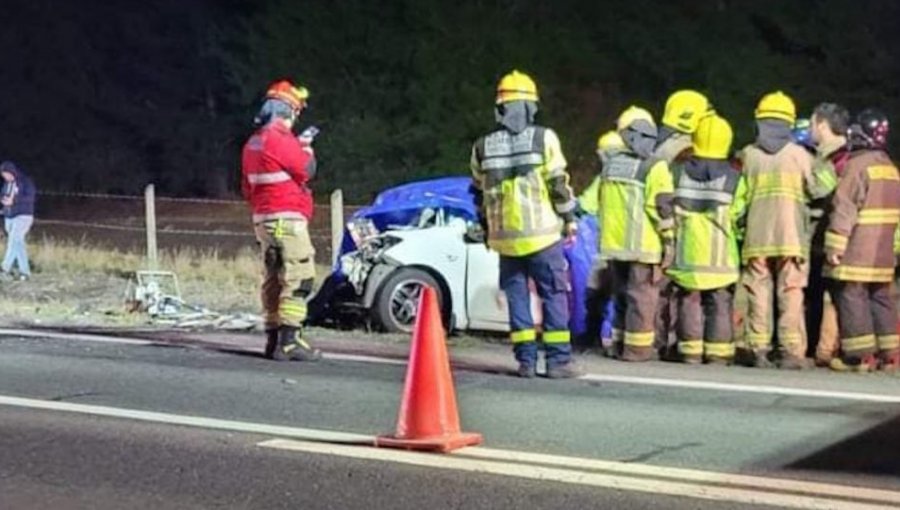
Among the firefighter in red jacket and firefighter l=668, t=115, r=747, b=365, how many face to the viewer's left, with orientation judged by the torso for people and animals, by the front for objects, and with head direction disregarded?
0

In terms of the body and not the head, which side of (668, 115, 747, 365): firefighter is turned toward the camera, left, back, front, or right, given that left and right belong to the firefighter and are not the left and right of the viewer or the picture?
back

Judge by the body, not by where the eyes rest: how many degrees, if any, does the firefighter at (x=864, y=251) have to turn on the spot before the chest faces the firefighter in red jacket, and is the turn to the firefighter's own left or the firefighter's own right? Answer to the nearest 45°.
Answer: approximately 45° to the firefighter's own left

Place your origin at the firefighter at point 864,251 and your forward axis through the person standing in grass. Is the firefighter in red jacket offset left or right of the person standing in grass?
left

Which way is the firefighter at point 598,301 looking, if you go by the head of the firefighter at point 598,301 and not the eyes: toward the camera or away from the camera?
away from the camera

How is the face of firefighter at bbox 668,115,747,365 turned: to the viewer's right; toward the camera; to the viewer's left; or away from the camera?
away from the camera

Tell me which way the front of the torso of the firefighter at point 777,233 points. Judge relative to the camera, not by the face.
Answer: away from the camera

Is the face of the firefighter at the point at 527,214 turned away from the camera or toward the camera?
away from the camera

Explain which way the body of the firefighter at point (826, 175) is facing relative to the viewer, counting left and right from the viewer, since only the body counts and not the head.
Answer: facing to the left of the viewer

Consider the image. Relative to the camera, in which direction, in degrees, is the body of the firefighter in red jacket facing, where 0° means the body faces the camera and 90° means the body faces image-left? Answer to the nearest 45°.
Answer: approximately 225°
